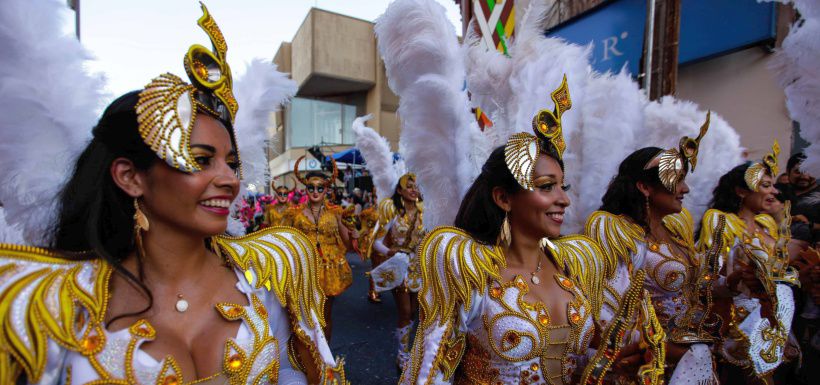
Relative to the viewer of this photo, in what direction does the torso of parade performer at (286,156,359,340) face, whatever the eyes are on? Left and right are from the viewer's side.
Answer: facing the viewer

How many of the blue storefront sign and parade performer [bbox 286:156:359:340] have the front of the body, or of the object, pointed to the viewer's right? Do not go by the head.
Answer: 0

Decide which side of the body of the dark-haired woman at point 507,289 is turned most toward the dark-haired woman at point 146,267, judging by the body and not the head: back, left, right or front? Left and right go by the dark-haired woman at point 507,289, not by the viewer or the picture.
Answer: right

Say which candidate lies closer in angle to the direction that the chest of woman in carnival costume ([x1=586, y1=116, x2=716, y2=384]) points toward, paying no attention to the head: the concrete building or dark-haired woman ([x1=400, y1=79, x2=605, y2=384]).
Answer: the dark-haired woman

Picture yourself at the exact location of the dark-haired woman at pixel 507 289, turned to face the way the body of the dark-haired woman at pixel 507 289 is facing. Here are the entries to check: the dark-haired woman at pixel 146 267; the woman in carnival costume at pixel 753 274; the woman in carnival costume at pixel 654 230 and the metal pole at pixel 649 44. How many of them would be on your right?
1

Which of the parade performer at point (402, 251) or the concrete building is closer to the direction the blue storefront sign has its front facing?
the parade performer

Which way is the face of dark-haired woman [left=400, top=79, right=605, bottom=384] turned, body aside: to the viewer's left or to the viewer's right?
to the viewer's right

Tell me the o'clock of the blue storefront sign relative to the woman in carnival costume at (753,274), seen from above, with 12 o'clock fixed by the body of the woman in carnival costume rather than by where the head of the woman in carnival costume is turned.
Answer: The blue storefront sign is roughly at 7 o'clock from the woman in carnival costume.

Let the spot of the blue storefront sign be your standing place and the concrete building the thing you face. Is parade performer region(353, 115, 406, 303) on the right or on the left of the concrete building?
left

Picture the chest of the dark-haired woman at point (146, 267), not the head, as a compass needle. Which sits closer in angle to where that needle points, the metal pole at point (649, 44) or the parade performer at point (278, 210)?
the metal pole

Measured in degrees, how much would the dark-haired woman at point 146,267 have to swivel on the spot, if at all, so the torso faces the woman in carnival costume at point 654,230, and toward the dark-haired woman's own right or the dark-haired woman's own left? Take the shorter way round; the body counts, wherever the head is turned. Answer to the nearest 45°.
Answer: approximately 45° to the dark-haired woman's own left

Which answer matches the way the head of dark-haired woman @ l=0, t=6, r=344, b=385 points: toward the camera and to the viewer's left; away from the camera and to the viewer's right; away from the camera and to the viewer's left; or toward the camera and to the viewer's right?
toward the camera and to the viewer's right

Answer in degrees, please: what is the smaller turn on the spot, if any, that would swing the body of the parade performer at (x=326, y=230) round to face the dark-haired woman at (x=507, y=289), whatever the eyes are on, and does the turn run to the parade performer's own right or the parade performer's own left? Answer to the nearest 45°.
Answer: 0° — they already face them

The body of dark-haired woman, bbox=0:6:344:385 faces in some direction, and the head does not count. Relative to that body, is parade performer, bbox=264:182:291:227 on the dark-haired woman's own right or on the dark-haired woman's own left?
on the dark-haired woman's own left
